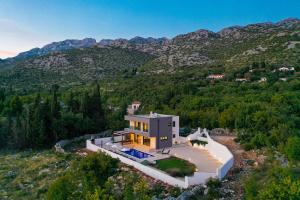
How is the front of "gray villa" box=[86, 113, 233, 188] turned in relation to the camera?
facing the viewer and to the left of the viewer

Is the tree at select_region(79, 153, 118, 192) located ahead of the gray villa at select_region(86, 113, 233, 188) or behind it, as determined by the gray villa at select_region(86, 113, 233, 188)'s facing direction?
ahead

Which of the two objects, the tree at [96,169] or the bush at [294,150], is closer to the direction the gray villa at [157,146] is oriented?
the tree

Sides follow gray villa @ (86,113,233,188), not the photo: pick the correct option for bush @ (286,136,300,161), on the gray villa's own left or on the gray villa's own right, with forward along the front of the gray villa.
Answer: on the gray villa's own left

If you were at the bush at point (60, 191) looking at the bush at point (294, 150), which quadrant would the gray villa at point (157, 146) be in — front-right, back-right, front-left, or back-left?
front-left
